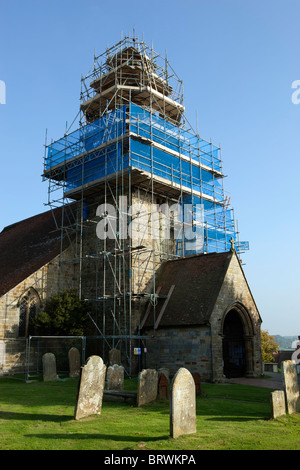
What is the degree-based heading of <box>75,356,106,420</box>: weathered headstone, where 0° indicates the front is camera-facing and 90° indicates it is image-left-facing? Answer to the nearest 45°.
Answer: approximately 315°

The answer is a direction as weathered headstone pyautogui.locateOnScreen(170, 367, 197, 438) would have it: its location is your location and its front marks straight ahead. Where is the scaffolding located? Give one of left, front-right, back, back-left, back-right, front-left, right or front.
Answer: back-left

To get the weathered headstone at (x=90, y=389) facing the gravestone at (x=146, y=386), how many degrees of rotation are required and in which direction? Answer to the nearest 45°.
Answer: approximately 90° to its left

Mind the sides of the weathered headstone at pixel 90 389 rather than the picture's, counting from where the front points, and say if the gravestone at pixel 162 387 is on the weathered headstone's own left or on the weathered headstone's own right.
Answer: on the weathered headstone's own left

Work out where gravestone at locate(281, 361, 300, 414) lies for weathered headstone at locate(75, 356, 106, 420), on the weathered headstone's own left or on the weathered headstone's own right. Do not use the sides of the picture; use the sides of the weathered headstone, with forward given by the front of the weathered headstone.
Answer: on the weathered headstone's own left

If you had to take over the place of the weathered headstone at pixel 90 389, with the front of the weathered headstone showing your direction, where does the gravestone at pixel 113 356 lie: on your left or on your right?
on your left

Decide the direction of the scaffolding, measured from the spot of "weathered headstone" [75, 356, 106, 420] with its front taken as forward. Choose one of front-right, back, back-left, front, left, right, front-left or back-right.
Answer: back-left
